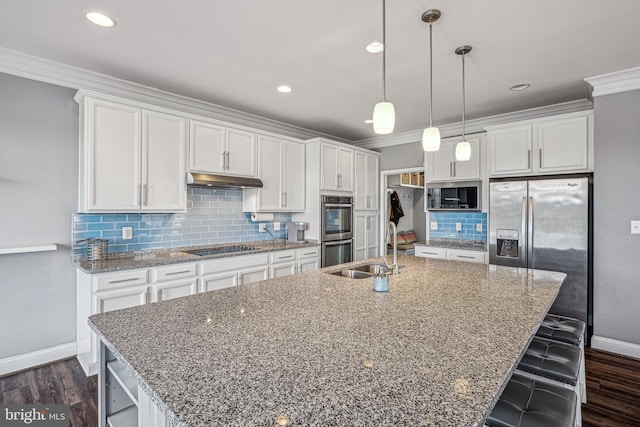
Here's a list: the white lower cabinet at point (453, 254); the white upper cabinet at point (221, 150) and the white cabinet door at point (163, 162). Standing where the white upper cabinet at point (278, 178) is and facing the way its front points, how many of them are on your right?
2

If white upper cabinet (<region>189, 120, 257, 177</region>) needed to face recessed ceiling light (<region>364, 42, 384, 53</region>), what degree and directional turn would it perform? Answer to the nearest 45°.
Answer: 0° — it already faces it

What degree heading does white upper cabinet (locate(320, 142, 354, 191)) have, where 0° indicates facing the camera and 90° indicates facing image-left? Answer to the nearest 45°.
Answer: approximately 315°

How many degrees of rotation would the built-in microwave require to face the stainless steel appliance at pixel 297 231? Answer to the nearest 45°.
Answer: approximately 45° to its right

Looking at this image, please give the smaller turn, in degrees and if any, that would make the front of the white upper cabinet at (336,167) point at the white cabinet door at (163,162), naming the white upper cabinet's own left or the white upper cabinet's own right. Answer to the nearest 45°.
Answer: approximately 90° to the white upper cabinet's own right

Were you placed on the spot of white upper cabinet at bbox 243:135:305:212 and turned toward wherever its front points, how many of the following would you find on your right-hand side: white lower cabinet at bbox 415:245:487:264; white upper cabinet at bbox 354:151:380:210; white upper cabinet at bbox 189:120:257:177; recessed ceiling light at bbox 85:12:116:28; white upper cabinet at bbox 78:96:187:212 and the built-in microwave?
3

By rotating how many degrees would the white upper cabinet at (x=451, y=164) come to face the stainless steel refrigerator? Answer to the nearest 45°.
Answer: approximately 45° to its left

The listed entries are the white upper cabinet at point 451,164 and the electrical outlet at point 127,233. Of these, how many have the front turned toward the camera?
2
